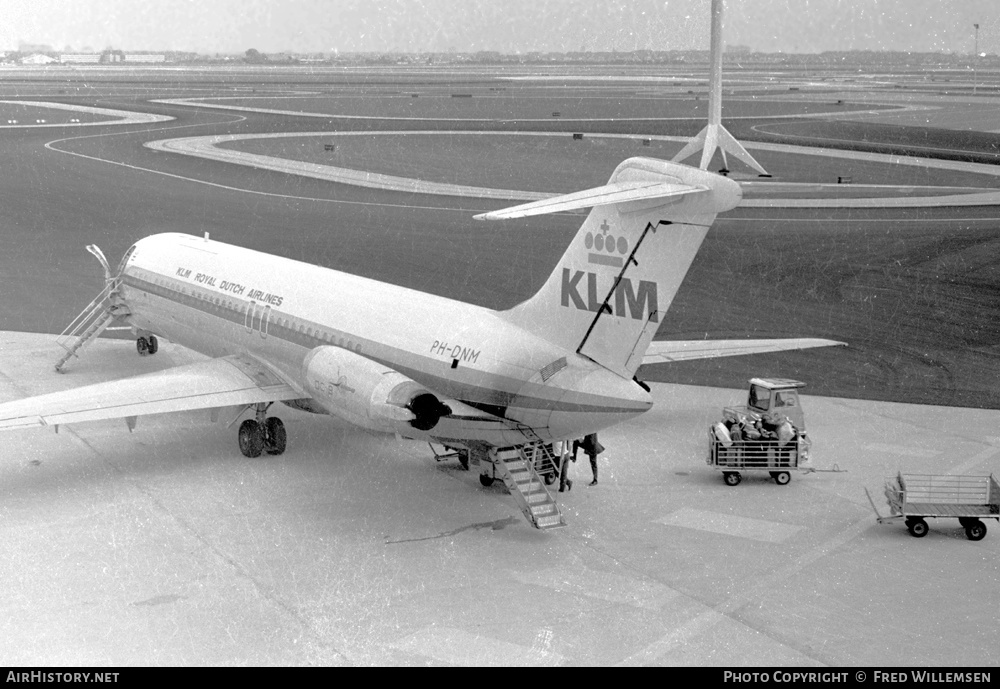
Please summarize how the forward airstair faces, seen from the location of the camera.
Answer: facing the viewer and to the left of the viewer

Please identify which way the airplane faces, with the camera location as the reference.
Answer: facing away from the viewer and to the left of the viewer

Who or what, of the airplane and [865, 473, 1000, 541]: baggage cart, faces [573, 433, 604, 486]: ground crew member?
the baggage cart

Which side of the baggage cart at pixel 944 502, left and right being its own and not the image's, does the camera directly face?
left

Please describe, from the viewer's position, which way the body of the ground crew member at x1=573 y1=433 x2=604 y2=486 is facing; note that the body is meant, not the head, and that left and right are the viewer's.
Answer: facing to the left of the viewer

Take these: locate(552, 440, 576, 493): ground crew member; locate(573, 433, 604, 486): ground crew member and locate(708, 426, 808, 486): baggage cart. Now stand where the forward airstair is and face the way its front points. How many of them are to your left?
3

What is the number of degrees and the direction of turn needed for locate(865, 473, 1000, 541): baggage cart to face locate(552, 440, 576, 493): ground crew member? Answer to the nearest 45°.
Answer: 0° — it already faces them

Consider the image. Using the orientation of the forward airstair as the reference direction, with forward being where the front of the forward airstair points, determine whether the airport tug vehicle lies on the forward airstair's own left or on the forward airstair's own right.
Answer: on the forward airstair's own left

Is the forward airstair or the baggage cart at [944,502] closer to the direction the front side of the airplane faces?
the forward airstair

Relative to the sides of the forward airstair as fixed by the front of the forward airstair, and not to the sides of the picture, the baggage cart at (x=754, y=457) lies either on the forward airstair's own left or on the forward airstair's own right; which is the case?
on the forward airstair's own left

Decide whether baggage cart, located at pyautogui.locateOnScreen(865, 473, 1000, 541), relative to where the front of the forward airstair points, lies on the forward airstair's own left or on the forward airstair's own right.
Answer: on the forward airstair's own left

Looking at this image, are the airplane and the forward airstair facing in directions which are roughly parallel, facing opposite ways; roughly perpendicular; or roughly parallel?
roughly perpendicular

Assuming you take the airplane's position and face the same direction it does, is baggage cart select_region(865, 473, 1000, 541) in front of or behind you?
behind

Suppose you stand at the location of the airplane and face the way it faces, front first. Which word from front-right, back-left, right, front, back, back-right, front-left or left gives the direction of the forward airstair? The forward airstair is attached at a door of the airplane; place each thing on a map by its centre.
front
